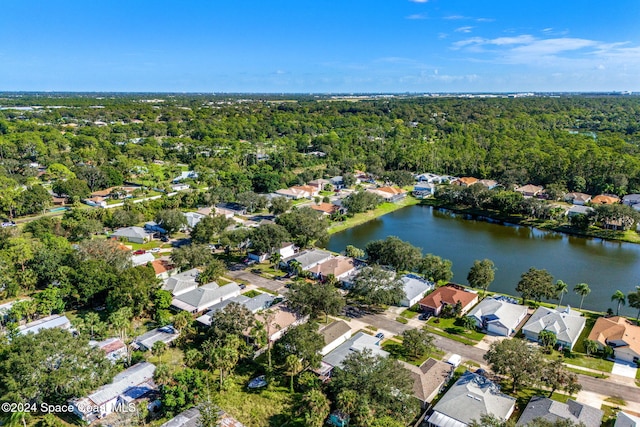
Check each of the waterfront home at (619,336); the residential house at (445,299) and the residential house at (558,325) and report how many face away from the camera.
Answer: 0

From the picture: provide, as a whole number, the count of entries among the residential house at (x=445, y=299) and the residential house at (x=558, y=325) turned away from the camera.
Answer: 0

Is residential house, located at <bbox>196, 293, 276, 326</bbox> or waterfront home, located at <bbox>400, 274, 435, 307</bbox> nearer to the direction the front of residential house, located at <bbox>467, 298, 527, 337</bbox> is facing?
the residential house

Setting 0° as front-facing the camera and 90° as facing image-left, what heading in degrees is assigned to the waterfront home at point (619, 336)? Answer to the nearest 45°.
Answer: approximately 45°

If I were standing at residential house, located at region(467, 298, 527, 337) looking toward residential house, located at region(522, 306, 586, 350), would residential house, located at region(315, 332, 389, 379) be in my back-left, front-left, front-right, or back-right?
back-right

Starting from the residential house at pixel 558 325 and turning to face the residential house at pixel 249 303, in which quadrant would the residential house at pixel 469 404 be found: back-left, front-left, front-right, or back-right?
front-left

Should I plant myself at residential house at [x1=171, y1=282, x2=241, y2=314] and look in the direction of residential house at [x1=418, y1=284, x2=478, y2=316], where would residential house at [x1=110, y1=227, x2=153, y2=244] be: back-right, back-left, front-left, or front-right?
back-left

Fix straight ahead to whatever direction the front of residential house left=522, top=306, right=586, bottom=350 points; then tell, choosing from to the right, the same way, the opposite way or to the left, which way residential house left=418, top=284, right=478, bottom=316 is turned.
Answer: the same way

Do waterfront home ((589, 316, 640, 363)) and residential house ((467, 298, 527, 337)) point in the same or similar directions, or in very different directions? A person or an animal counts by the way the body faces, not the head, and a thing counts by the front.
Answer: same or similar directions

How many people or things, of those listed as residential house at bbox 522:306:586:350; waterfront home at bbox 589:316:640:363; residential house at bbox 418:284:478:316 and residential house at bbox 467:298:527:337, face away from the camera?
0

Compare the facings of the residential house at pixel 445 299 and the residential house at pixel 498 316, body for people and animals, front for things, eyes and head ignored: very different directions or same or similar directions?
same or similar directions

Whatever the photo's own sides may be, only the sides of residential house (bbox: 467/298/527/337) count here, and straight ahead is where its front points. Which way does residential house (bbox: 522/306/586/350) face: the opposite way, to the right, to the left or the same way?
the same way

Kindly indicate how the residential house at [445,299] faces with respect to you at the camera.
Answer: facing the viewer and to the left of the viewer

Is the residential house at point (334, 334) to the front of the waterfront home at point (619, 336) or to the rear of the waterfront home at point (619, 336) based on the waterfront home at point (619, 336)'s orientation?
to the front

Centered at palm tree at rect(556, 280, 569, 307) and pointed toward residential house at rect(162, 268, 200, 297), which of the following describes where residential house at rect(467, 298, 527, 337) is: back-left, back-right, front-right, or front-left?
front-left

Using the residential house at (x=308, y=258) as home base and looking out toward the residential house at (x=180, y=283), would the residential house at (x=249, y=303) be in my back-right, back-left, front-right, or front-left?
front-left

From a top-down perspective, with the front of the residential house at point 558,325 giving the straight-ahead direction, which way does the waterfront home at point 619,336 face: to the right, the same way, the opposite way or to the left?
the same way
